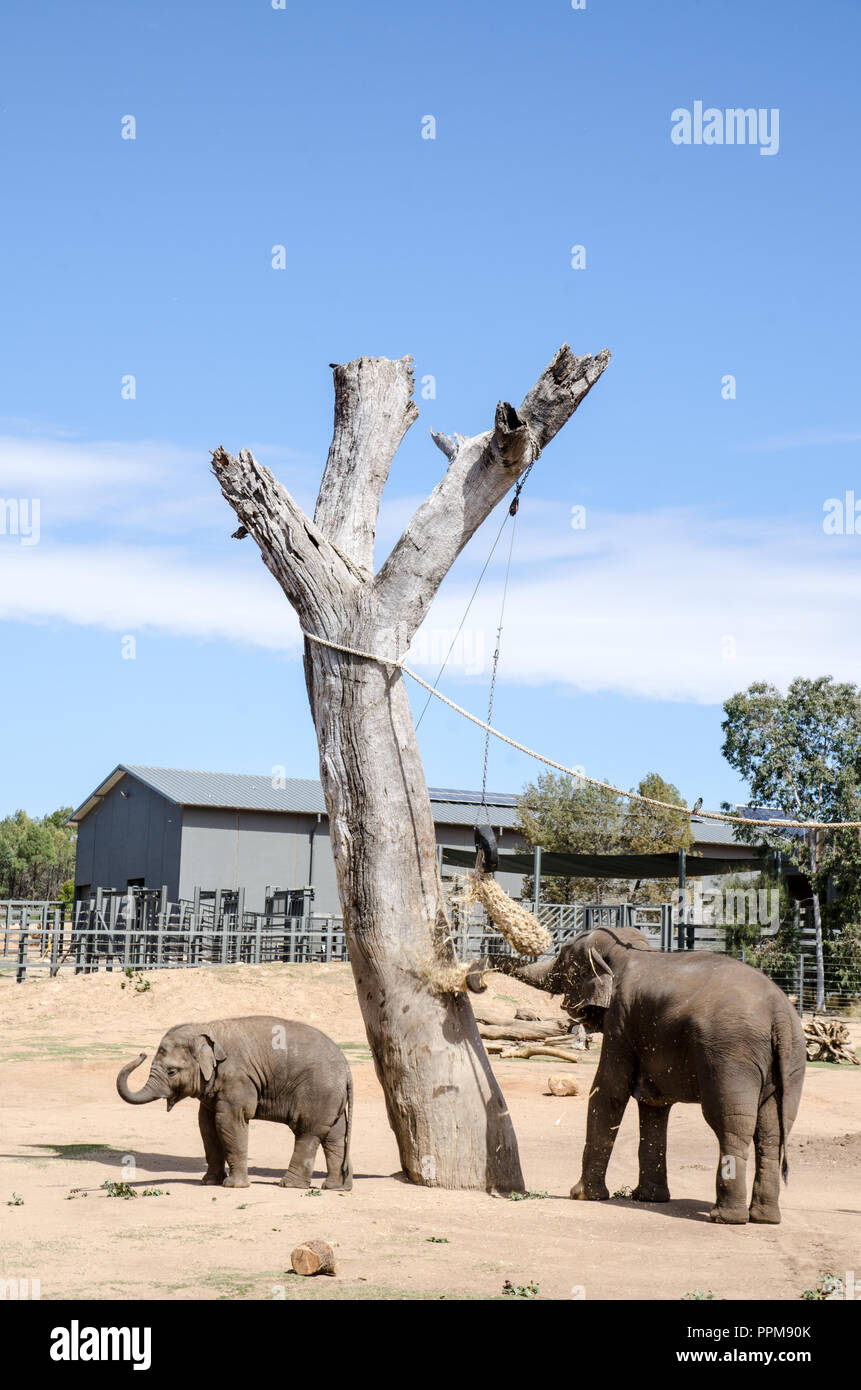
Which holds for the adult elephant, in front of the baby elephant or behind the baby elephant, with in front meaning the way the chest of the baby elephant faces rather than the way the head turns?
behind

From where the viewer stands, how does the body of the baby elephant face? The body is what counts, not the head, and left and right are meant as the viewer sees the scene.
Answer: facing to the left of the viewer

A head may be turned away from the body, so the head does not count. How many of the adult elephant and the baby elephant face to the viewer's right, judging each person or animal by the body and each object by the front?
0

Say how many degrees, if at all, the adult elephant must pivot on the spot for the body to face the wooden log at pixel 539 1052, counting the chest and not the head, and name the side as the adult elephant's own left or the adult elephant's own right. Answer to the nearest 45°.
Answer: approximately 45° to the adult elephant's own right

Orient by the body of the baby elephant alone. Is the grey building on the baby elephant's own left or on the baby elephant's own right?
on the baby elephant's own right

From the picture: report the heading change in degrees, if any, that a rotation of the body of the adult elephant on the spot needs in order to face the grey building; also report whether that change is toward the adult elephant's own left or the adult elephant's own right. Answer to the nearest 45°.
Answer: approximately 45° to the adult elephant's own right

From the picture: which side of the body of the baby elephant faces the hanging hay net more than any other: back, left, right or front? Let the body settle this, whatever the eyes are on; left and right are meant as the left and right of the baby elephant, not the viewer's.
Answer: back

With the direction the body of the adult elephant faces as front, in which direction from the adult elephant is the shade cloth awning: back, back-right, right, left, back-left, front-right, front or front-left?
front-right

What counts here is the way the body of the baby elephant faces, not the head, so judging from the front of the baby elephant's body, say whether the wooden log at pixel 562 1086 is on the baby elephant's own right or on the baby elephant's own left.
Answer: on the baby elephant's own right

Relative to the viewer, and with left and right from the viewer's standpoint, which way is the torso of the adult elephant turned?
facing away from the viewer and to the left of the viewer
